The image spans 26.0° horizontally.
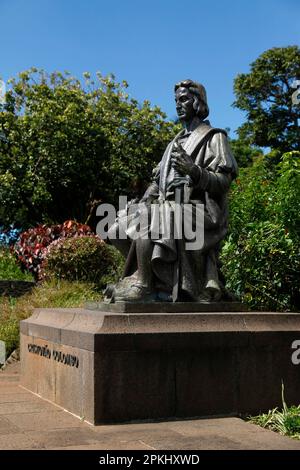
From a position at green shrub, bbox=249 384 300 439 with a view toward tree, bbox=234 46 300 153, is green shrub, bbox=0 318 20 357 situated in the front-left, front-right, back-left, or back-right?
front-left

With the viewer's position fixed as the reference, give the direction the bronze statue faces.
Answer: facing the viewer and to the left of the viewer

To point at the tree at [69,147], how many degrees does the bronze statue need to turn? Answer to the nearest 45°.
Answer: approximately 135° to its right

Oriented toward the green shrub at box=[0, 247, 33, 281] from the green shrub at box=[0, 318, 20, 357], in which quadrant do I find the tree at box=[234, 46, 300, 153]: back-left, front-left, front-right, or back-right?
front-right

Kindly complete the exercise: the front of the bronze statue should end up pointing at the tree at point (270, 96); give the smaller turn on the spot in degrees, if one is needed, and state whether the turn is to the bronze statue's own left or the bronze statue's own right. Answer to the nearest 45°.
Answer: approximately 135° to the bronze statue's own right

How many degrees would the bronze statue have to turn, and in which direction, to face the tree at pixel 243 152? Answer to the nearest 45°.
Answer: approximately 135° to its right

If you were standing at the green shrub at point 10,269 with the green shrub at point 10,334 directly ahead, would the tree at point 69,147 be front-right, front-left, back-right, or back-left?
back-left

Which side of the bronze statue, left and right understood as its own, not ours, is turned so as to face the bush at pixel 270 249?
back
